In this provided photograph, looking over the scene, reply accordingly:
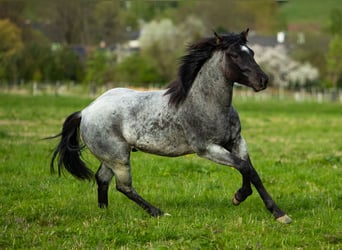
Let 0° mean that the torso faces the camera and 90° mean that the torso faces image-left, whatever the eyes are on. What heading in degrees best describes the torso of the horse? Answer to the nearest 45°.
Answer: approximately 270°
